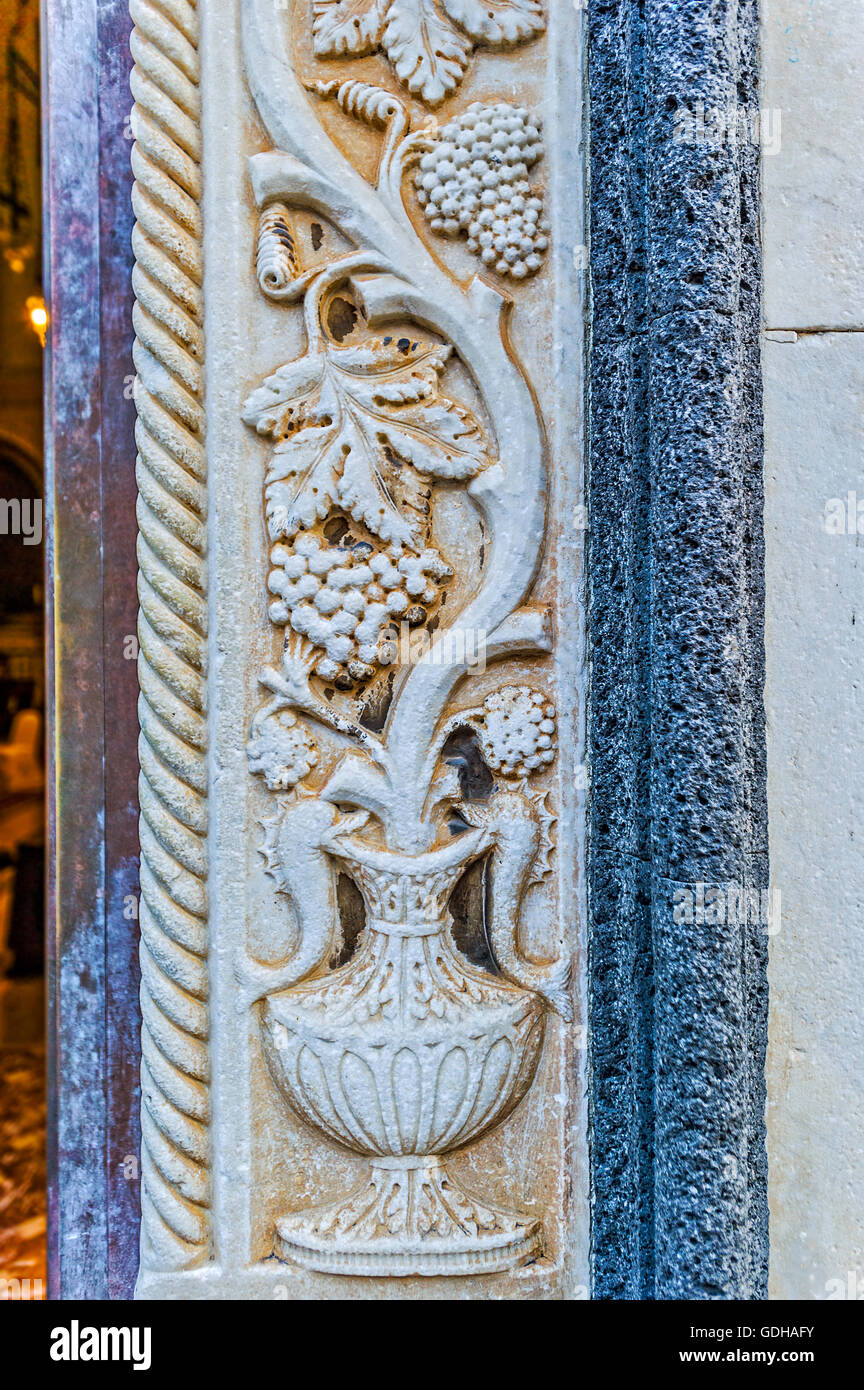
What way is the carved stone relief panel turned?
toward the camera
